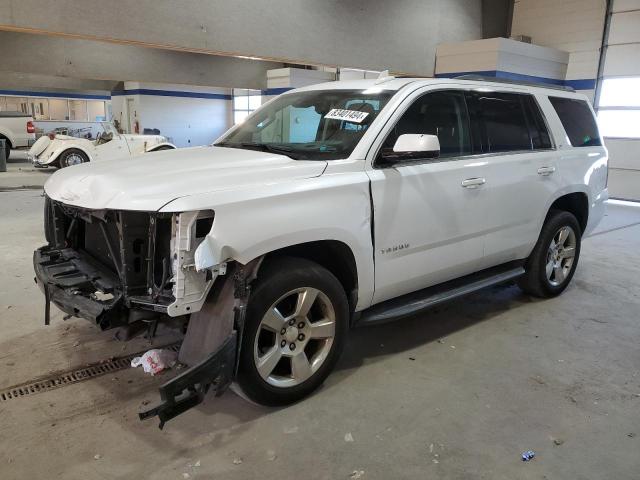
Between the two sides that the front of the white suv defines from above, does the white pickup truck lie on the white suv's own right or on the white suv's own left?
on the white suv's own right

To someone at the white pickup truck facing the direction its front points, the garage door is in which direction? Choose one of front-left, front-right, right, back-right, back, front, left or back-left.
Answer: back-left

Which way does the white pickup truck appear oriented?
to the viewer's left

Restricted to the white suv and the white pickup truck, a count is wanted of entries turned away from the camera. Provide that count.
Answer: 0

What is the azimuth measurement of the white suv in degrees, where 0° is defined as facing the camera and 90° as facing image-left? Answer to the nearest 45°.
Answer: approximately 45°

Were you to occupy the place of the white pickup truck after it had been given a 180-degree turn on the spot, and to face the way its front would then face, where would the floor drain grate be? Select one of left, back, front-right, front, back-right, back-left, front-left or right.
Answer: right

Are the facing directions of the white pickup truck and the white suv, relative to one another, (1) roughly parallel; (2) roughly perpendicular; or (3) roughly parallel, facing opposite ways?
roughly parallel

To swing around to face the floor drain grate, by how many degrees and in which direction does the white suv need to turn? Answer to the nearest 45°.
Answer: approximately 45° to its right

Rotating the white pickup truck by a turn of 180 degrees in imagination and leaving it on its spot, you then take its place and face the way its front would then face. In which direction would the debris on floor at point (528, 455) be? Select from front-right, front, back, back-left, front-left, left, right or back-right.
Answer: right

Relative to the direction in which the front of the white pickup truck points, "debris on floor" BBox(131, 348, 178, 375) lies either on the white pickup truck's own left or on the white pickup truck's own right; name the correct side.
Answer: on the white pickup truck's own left
